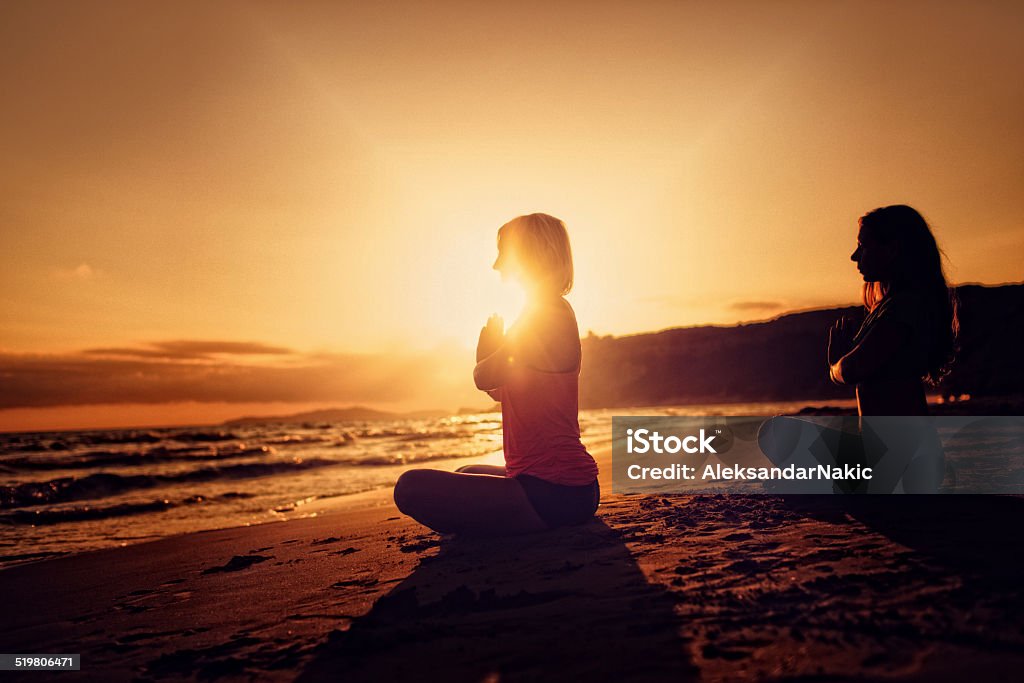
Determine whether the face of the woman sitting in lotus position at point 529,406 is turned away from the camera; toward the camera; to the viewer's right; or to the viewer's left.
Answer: to the viewer's left

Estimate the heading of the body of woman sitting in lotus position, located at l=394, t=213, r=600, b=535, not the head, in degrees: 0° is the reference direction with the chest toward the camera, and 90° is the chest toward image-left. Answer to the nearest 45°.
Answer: approximately 90°
